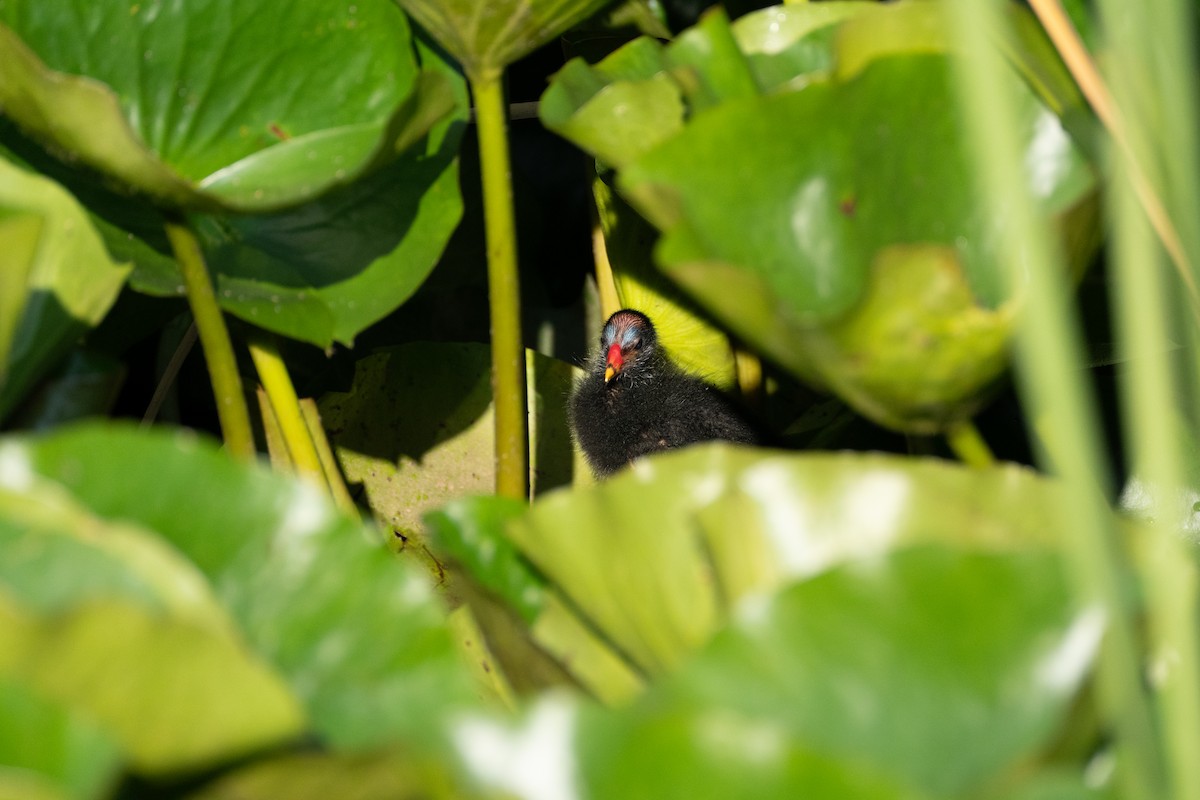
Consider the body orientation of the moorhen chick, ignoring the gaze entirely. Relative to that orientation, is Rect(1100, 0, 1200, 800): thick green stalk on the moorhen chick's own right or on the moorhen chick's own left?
on the moorhen chick's own left

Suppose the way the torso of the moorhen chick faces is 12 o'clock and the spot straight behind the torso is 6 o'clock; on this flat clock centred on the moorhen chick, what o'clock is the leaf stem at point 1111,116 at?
The leaf stem is roughly at 10 o'clock from the moorhen chick.

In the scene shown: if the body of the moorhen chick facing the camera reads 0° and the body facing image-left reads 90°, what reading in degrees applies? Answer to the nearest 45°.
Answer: approximately 45°
